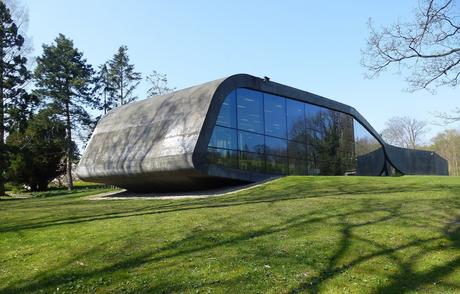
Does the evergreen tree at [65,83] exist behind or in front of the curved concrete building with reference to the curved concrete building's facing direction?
behind

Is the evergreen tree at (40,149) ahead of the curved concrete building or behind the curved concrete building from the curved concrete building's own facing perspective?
behind
